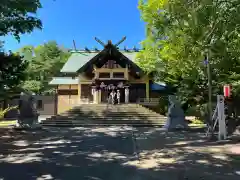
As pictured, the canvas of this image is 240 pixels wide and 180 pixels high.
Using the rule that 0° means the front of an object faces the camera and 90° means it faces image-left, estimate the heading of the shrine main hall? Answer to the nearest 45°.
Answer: approximately 0°

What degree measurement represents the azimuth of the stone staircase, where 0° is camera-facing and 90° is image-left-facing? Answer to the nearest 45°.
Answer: approximately 0°

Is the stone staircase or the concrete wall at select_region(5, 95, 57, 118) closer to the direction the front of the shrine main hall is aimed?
the stone staircase

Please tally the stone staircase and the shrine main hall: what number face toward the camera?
2
